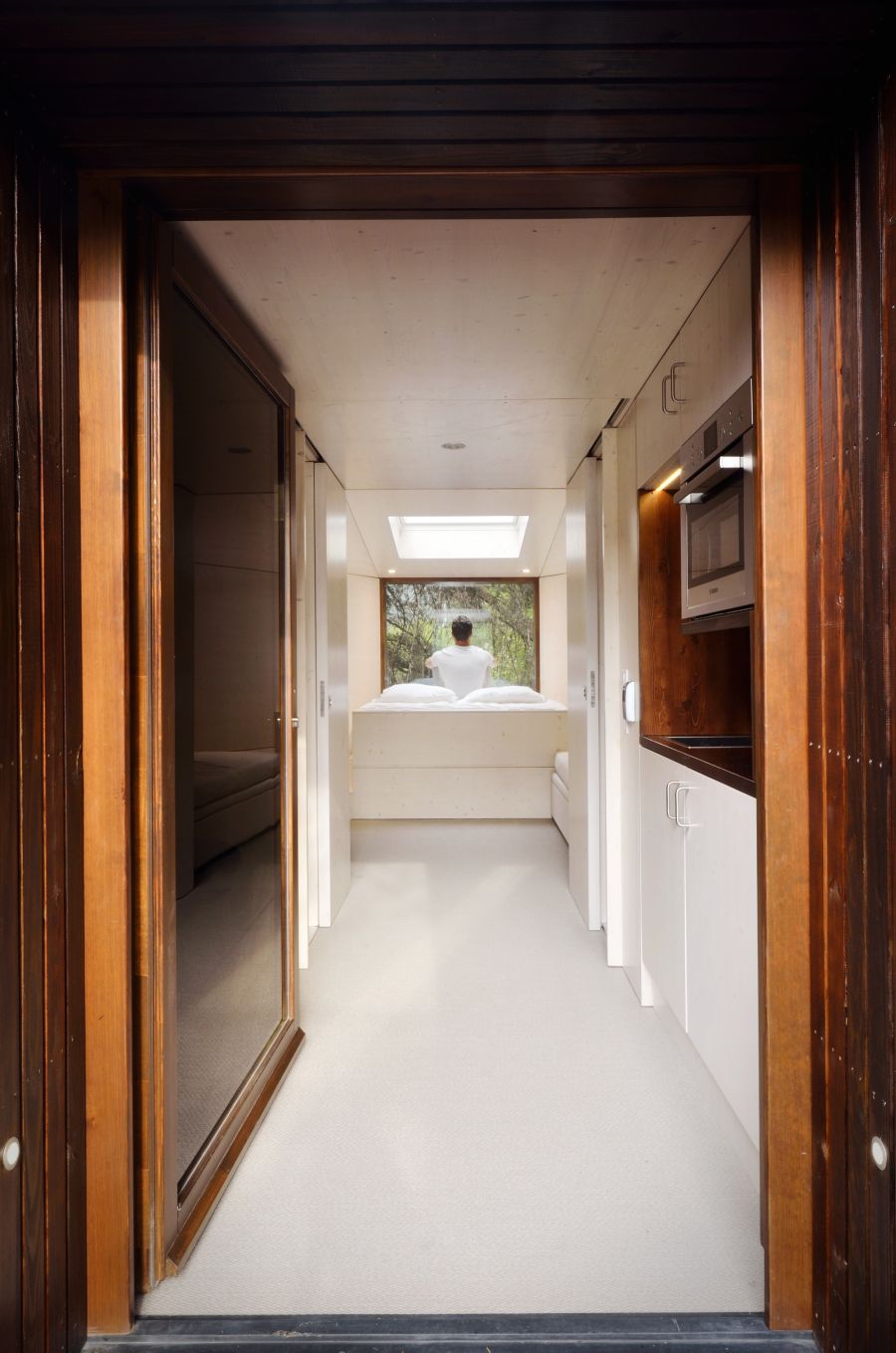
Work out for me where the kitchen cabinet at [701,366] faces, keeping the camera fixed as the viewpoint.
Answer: facing to the left of the viewer

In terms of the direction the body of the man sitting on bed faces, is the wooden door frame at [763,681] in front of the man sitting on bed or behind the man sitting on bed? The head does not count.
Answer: behind

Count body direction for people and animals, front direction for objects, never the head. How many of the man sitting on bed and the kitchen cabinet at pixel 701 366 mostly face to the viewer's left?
1

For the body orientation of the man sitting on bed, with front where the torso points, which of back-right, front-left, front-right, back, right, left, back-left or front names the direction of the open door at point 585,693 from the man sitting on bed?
back

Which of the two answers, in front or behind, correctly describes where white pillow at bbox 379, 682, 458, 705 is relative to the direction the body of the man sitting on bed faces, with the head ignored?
behind

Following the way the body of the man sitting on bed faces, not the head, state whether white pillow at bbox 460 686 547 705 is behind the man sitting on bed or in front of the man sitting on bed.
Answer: behind

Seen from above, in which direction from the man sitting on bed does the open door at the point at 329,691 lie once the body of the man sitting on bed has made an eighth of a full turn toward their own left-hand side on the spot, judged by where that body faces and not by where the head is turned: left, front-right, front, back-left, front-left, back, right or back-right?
back-left

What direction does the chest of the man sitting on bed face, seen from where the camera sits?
away from the camera

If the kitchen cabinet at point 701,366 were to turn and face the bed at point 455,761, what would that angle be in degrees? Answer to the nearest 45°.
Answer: approximately 45° to its right

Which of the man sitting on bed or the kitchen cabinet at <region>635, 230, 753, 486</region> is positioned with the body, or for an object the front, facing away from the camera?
the man sitting on bed

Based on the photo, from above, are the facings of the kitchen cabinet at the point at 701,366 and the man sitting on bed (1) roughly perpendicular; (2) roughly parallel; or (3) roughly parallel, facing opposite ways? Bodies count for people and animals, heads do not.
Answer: roughly perpendicular

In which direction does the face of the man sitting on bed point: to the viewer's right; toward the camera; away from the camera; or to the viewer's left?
away from the camera

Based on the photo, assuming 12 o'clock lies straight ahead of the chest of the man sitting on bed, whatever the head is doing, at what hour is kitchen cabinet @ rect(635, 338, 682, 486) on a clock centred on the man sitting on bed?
The kitchen cabinet is roughly at 6 o'clock from the man sitting on bed.

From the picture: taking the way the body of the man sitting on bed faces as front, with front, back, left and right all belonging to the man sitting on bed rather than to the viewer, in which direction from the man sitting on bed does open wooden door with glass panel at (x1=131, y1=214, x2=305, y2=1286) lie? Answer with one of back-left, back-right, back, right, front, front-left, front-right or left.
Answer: back
